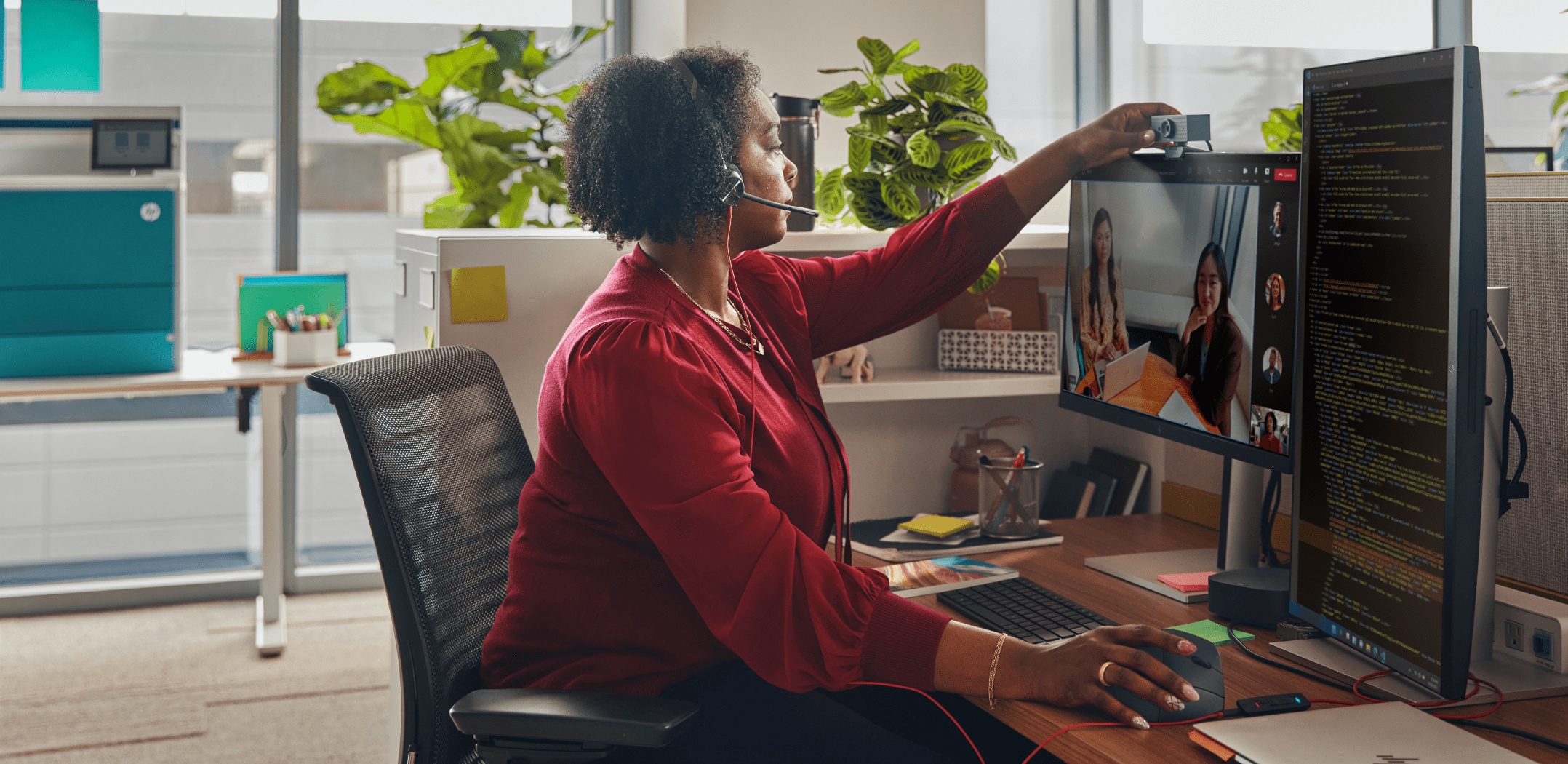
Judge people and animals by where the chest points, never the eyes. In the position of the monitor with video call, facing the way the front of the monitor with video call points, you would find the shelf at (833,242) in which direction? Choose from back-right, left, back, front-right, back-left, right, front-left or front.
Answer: right

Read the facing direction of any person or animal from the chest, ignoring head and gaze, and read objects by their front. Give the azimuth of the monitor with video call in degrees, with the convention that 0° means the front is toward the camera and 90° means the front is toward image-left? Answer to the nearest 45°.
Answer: approximately 45°

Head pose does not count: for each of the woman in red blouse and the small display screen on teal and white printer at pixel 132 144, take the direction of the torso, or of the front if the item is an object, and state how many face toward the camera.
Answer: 1

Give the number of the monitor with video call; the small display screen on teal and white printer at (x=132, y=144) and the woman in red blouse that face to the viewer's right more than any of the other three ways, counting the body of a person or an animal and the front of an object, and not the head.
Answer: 1

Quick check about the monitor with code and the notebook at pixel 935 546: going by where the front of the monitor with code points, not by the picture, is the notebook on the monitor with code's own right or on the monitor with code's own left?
on the monitor with code's own right

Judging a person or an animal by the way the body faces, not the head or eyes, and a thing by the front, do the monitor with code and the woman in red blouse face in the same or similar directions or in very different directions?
very different directions

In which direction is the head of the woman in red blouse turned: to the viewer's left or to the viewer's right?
to the viewer's right

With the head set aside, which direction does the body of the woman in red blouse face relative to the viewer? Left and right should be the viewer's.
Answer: facing to the right of the viewer
